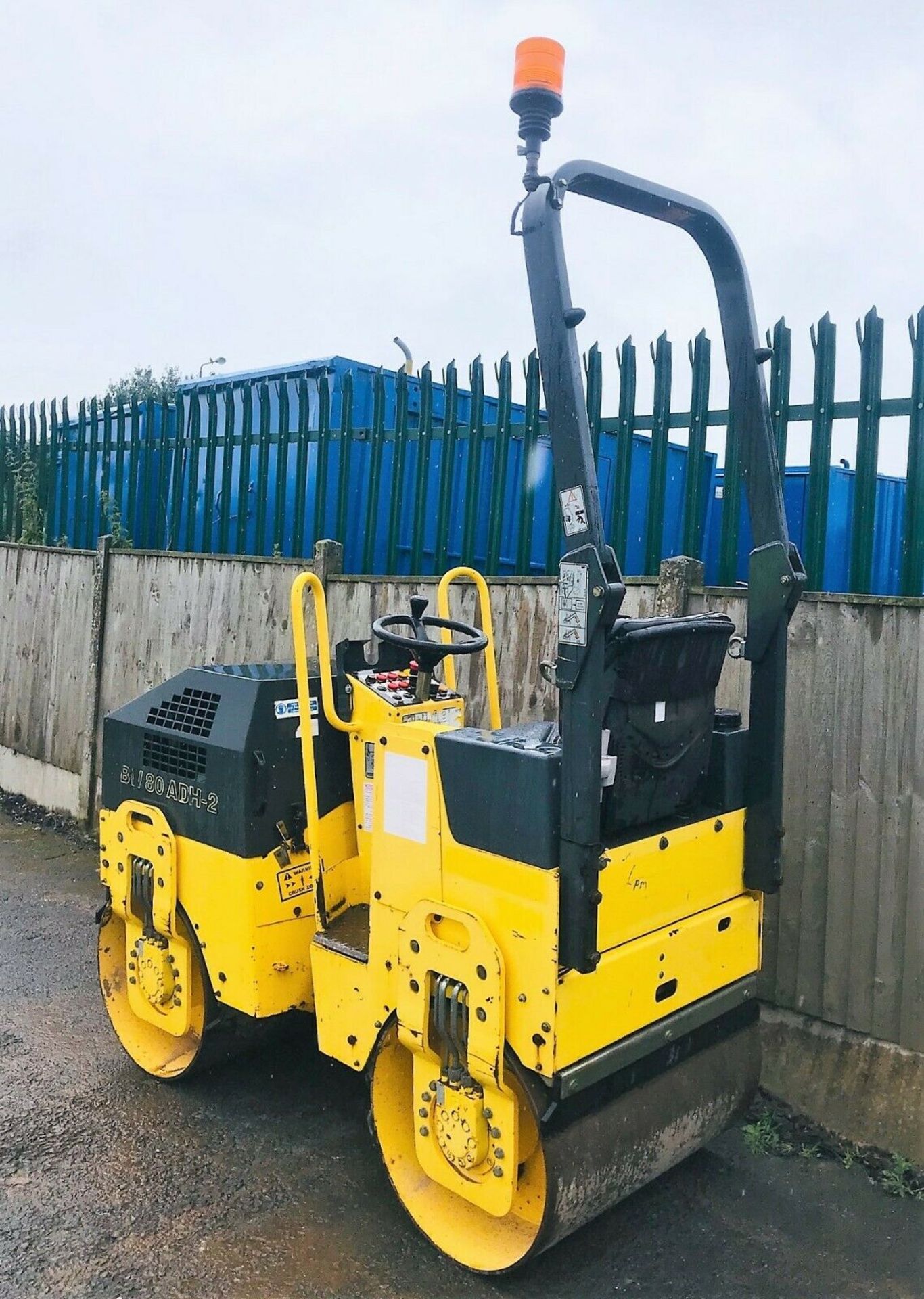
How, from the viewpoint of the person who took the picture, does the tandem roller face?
facing away from the viewer and to the left of the viewer

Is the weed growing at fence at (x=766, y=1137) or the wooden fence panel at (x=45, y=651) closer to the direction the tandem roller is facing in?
the wooden fence panel
